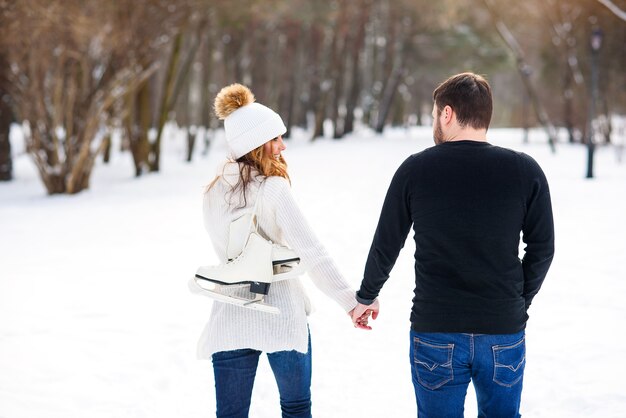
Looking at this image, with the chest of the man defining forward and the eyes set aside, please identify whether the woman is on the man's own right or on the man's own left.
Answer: on the man's own left

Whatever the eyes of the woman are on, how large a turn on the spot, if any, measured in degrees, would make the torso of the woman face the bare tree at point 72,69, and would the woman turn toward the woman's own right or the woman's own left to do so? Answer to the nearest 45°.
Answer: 0° — they already face it

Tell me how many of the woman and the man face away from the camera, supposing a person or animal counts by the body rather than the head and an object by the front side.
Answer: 2

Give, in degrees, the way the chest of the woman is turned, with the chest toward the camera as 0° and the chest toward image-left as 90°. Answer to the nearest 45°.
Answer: approximately 180°

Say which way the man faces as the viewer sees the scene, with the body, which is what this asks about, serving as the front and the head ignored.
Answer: away from the camera

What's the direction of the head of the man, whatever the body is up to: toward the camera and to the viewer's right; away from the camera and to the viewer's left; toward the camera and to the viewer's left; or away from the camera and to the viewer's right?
away from the camera and to the viewer's left

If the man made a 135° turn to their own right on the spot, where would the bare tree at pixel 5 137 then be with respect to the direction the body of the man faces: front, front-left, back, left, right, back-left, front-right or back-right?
back

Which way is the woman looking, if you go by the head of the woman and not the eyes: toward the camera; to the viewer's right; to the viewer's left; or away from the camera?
to the viewer's right

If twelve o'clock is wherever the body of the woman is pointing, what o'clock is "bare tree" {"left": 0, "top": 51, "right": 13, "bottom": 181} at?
The bare tree is roughly at 11 o'clock from the woman.
